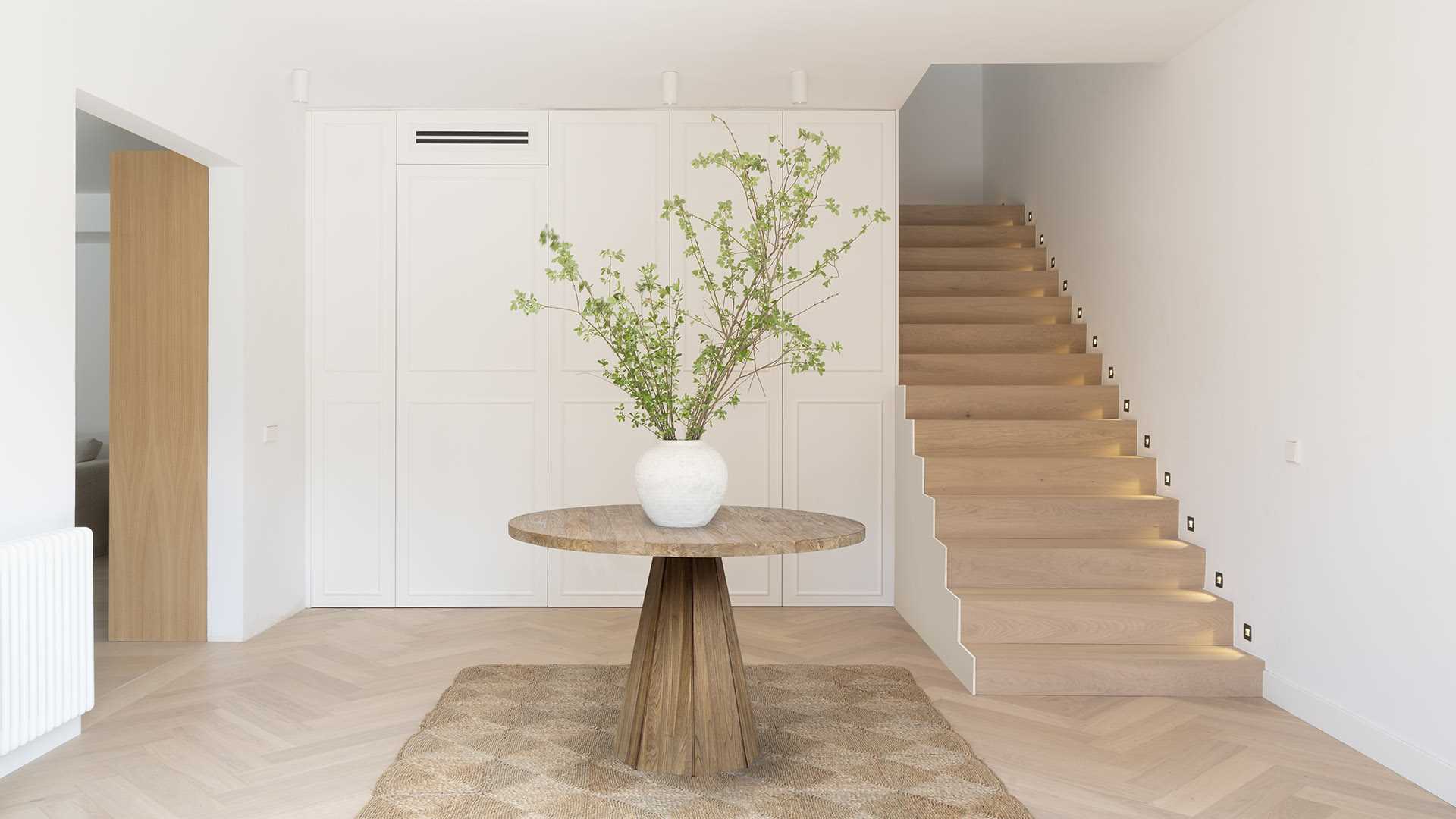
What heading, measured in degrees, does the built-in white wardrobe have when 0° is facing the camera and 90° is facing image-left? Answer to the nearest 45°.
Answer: approximately 0°

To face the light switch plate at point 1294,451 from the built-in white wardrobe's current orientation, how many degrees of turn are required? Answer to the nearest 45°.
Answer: approximately 45° to its left

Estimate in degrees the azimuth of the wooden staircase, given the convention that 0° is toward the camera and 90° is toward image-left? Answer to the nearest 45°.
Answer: approximately 0°

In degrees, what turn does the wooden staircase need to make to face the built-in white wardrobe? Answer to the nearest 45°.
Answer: approximately 90° to its right

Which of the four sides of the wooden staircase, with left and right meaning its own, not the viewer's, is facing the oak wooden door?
right

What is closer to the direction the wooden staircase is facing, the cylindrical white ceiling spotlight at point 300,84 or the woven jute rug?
the woven jute rug

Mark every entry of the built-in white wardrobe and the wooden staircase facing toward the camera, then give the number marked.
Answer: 2
